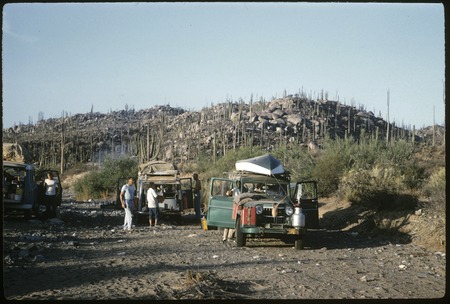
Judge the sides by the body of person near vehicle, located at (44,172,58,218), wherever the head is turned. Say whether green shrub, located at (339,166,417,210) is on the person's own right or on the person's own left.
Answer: on the person's own left

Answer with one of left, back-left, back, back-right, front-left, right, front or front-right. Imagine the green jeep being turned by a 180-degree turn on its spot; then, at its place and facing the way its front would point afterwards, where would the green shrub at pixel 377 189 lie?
front-right

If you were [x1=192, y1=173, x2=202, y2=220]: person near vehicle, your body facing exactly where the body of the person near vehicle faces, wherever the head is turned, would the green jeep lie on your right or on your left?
on your left

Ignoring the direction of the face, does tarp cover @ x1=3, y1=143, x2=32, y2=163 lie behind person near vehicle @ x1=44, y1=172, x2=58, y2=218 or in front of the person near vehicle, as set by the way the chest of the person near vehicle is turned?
behind

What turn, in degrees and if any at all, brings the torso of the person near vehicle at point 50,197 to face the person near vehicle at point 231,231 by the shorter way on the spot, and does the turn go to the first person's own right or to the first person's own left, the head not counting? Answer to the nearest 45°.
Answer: approximately 45° to the first person's own left

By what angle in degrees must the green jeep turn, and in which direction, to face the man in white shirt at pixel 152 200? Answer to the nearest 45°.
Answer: approximately 135° to its right

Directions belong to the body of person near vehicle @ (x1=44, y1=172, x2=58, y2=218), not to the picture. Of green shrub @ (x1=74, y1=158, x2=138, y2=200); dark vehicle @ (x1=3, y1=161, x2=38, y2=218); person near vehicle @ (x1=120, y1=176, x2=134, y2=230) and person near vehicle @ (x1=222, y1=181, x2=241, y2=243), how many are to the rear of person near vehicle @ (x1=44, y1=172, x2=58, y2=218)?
1

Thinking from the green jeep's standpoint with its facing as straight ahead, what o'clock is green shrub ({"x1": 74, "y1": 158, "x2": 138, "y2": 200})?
The green shrub is roughly at 5 o'clock from the green jeep.

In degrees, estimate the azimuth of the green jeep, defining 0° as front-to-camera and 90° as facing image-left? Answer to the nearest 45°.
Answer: approximately 0°

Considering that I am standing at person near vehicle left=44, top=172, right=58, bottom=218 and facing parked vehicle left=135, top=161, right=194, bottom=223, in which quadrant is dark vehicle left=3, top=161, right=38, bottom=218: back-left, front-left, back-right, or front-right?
back-right

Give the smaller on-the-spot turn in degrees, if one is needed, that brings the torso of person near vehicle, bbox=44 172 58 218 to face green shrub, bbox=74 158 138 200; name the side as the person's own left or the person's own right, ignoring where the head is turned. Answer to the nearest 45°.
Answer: approximately 180°
